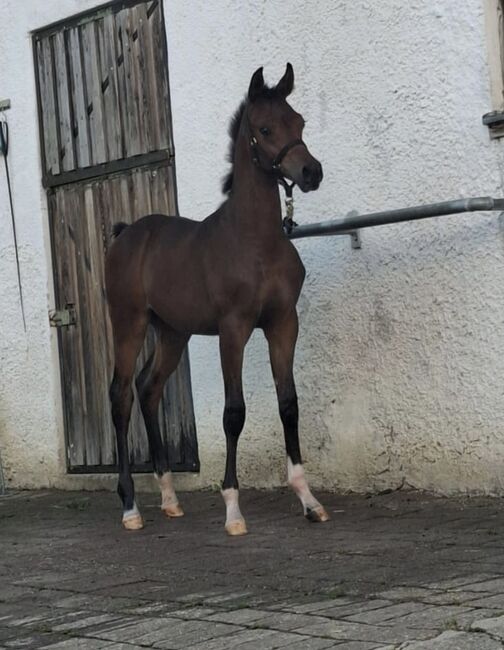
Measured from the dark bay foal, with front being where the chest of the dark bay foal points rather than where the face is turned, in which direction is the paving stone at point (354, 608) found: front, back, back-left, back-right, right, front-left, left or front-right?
front-right

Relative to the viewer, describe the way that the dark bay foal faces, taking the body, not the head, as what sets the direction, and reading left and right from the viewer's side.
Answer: facing the viewer and to the right of the viewer

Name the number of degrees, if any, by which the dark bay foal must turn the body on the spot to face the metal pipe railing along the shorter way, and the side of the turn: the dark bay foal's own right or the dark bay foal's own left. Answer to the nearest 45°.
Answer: approximately 45° to the dark bay foal's own left

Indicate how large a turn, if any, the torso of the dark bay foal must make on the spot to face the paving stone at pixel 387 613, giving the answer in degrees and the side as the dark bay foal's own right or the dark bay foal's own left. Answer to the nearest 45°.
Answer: approximately 45° to the dark bay foal's own right

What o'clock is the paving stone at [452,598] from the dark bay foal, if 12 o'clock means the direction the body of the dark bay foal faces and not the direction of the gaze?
The paving stone is roughly at 1 o'clock from the dark bay foal.

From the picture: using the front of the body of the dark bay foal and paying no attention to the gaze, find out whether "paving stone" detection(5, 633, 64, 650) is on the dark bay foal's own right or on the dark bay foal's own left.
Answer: on the dark bay foal's own right

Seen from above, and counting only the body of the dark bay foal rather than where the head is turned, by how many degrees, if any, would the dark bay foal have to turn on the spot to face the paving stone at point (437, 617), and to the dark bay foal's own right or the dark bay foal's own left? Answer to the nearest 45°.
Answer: approximately 45° to the dark bay foal's own right

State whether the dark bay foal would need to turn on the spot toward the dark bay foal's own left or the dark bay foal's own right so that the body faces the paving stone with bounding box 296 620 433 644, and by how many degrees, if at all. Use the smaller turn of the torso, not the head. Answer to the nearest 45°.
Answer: approximately 45° to the dark bay foal's own right

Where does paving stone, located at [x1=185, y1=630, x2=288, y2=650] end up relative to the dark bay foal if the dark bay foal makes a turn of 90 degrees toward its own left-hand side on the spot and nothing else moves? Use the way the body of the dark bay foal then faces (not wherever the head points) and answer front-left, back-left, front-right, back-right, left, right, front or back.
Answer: back-right

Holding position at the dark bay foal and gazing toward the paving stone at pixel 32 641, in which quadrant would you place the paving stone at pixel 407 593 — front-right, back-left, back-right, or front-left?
front-left

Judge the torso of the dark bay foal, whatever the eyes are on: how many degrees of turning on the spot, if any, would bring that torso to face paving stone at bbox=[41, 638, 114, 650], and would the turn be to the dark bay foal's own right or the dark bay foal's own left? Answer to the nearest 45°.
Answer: approximately 45° to the dark bay foal's own right

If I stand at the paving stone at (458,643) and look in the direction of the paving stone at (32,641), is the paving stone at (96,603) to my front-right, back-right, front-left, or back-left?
front-right

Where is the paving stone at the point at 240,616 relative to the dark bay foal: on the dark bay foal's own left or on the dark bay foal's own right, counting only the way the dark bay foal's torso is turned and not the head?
on the dark bay foal's own right
